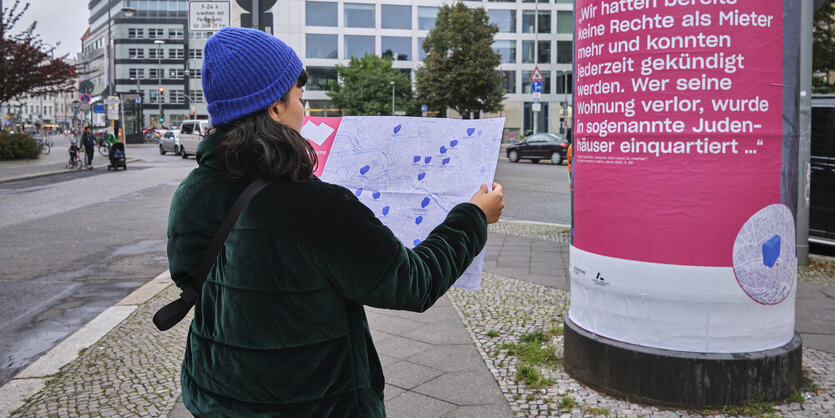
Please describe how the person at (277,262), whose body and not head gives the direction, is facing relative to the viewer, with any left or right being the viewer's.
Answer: facing away from the viewer and to the right of the viewer

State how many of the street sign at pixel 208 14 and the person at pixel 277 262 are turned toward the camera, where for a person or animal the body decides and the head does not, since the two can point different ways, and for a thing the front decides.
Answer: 1

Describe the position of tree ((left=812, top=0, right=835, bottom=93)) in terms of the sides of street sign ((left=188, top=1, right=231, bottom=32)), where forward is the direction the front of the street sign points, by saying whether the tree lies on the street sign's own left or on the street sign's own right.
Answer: on the street sign's own left

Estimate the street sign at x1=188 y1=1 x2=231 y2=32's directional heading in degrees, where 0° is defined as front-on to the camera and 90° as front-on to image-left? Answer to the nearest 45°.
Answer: approximately 0°

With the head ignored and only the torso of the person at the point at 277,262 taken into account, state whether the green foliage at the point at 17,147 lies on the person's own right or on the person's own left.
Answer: on the person's own left

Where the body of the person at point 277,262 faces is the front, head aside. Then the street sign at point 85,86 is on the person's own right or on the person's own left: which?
on the person's own left

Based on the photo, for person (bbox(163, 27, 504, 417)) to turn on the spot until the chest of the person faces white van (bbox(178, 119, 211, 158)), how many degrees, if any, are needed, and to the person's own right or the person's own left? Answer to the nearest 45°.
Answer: approximately 45° to the person's own left

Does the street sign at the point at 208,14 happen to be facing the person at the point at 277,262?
yes

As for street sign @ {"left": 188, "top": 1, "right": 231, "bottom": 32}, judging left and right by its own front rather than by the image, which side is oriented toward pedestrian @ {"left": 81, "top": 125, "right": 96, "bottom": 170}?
back

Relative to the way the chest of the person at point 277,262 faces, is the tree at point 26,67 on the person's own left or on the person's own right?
on the person's own left

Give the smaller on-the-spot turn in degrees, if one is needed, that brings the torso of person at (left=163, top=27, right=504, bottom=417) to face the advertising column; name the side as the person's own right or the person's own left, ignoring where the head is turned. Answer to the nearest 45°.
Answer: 0° — they already face it

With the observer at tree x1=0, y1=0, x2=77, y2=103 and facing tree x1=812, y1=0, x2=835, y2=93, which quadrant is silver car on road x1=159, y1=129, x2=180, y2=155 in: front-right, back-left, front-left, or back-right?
back-left
